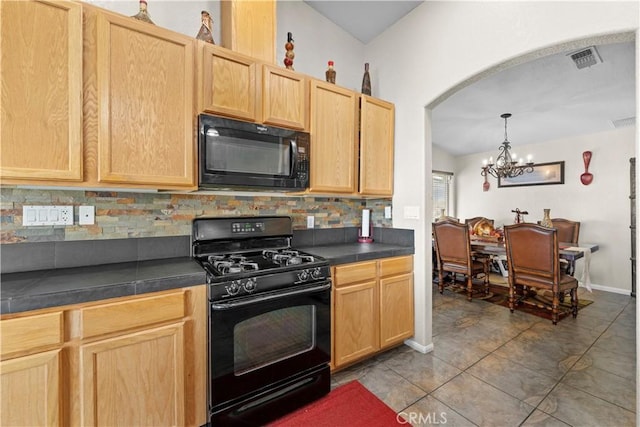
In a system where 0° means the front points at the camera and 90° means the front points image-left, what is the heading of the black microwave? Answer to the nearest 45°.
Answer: approximately 315°

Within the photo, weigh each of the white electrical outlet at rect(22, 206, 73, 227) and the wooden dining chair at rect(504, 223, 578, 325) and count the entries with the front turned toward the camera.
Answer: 1

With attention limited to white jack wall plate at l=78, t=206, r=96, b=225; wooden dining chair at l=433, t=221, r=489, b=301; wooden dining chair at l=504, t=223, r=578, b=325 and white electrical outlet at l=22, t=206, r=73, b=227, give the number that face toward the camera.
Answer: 2

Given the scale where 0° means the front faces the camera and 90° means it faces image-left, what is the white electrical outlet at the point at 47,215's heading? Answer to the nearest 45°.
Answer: approximately 0°

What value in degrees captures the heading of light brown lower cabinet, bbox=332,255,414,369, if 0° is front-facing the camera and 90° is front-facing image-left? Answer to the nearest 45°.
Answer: approximately 315°

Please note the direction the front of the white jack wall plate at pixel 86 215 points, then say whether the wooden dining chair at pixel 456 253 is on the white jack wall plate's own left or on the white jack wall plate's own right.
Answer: on the white jack wall plate's own left

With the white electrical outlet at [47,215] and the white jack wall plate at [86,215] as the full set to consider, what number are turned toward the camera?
2

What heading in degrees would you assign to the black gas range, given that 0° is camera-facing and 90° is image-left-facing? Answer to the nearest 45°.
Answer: approximately 315°
